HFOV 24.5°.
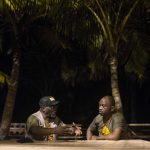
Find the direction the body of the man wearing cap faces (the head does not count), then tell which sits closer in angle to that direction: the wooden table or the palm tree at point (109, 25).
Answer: the wooden table

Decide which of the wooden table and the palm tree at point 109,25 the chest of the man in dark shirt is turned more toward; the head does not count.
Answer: the wooden table

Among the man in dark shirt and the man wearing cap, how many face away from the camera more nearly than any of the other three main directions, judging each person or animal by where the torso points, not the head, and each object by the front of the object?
0

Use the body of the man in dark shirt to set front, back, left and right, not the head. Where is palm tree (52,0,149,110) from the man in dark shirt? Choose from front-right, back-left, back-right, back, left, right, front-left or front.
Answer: back-right

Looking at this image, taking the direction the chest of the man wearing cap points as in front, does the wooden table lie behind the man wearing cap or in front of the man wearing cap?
in front

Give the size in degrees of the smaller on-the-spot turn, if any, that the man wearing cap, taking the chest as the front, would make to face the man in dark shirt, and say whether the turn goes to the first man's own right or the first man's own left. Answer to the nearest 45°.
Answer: approximately 45° to the first man's own left
